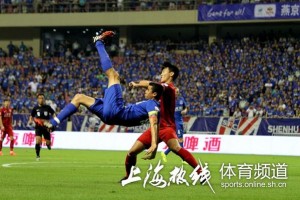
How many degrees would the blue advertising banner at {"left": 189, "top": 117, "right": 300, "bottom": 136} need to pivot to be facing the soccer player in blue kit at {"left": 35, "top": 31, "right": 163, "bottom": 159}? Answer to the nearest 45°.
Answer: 0° — it already faces them

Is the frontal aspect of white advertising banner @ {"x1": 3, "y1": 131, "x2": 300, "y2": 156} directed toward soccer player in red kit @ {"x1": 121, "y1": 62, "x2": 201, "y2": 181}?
yes

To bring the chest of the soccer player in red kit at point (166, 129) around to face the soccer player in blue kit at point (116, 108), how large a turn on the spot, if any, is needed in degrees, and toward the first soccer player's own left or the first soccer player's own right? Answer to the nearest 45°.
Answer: approximately 45° to the first soccer player's own left

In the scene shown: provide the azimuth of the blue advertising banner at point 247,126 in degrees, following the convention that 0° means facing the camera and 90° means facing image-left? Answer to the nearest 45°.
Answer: approximately 0°

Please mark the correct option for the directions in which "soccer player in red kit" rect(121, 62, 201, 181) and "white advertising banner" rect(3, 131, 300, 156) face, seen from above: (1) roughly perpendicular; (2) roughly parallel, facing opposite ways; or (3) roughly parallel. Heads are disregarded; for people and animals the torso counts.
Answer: roughly perpendicular

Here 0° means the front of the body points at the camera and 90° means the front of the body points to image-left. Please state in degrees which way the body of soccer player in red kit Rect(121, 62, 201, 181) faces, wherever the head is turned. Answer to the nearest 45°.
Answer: approximately 90°

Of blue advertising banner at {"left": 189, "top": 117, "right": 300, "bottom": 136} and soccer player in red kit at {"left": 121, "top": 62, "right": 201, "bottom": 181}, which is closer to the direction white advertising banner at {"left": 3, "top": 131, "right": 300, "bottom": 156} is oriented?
the soccer player in red kit

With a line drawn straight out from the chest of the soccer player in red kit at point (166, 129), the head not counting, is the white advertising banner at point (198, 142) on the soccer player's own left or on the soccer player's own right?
on the soccer player's own right

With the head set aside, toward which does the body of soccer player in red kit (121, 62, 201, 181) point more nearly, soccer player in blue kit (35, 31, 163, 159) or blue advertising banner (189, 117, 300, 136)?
the soccer player in blue kit

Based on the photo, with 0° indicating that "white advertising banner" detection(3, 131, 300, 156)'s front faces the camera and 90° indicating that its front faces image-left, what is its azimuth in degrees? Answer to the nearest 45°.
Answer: approximately 0°

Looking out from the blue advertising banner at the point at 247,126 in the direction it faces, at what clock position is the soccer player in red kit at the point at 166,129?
The soccer player in red kit is roughly at 12 o'clock from the blue advertising banner.
